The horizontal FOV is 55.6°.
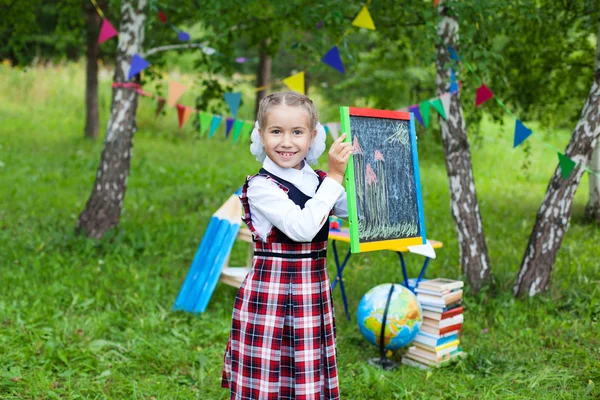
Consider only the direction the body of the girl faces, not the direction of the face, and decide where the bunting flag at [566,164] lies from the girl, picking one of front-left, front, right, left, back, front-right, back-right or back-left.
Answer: left

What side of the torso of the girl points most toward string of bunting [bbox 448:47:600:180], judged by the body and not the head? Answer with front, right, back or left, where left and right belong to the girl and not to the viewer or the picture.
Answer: left

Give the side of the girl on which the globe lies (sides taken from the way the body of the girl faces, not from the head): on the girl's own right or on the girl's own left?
on the girl's own left

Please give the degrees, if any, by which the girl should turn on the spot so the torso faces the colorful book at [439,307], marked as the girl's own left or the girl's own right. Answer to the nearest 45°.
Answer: approximately 90° to the girl's own left

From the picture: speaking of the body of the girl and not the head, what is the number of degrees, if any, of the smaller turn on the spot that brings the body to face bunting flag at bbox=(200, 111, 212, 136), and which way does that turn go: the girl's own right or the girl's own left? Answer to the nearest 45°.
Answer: approximately 135° to the girl's own left

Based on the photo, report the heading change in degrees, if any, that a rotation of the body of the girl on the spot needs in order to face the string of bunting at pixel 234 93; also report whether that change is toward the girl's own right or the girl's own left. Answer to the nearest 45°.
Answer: approximately 135° to the girl's own left

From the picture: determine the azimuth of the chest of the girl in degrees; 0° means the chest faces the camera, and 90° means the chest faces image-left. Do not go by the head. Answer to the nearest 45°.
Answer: approximately 315°
